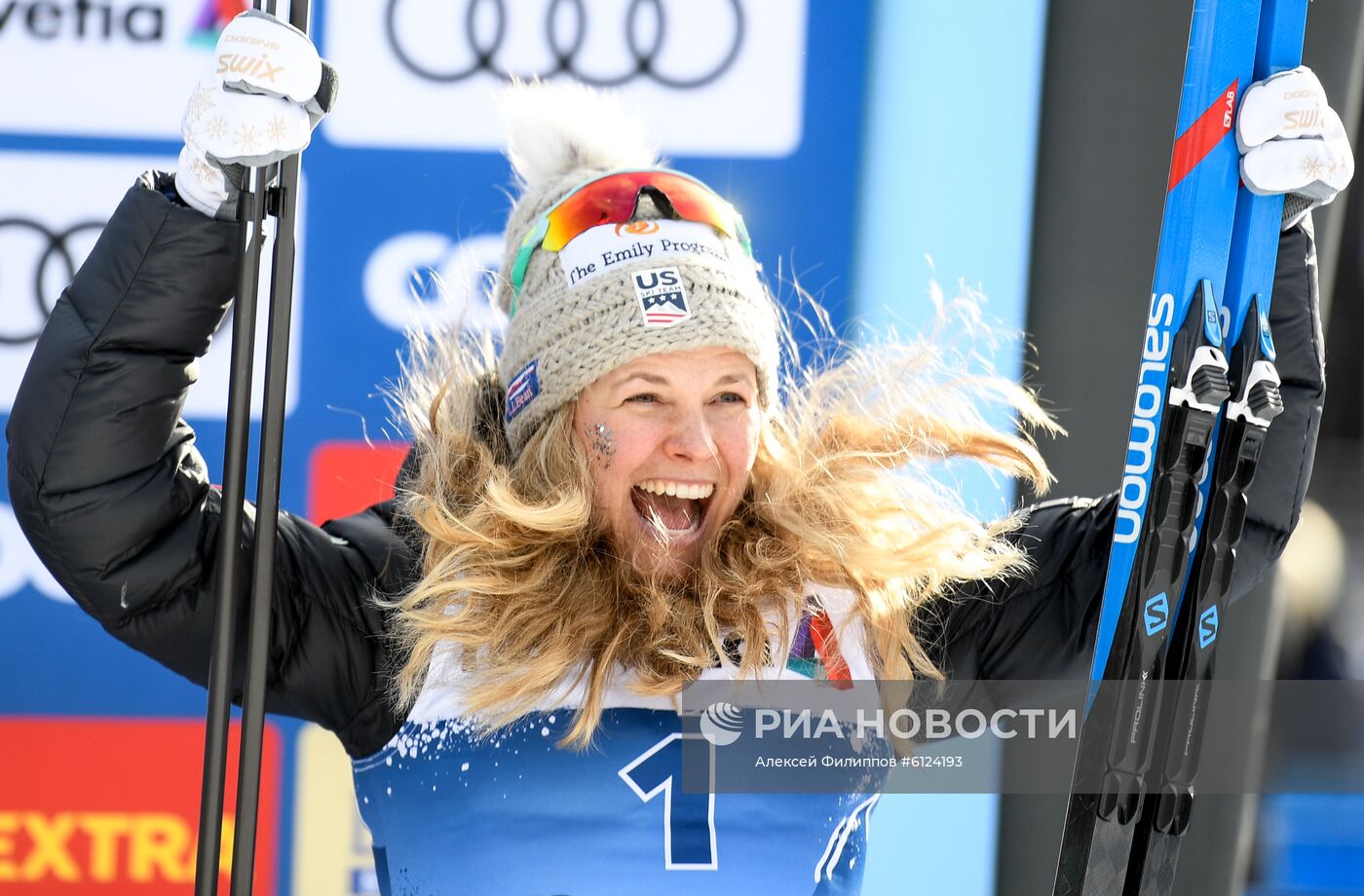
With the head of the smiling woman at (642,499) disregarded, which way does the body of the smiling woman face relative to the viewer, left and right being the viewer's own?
facing the viewer and to the right of the viewer
